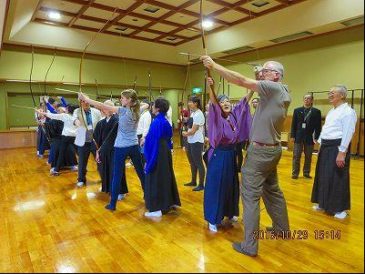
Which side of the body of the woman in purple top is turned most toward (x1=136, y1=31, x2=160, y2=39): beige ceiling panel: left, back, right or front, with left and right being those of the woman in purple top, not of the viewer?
back

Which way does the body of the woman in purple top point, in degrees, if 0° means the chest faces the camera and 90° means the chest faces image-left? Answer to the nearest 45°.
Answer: approximately 315°

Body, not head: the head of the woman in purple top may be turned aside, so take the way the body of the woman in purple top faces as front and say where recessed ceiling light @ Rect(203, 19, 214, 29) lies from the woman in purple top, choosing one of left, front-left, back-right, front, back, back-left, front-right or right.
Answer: back-left

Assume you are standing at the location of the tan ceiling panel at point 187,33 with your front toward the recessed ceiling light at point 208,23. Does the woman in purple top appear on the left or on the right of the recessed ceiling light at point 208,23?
right

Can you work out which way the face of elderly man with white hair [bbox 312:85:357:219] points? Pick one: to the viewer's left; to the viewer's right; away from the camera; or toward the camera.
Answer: to the viewer's left

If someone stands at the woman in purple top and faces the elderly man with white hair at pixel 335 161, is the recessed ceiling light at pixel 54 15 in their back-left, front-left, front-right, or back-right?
back-left

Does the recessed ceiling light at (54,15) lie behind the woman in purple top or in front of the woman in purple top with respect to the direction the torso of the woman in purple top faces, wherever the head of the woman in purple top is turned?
behind

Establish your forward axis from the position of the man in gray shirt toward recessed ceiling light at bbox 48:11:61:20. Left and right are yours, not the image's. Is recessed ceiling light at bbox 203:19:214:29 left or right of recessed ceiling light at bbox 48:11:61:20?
right

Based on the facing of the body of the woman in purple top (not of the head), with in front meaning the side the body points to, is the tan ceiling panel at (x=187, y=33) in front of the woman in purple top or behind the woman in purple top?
behind

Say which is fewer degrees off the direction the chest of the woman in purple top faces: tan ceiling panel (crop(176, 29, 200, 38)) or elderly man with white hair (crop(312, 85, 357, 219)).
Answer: the elderly man with white hair
